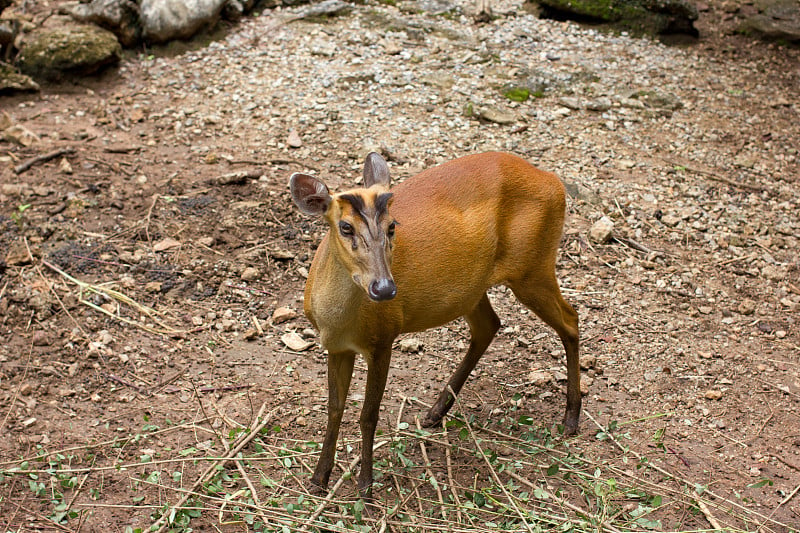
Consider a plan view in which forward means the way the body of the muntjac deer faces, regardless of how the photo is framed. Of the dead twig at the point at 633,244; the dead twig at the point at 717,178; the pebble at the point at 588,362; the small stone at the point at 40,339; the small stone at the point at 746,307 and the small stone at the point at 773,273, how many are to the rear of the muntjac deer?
5

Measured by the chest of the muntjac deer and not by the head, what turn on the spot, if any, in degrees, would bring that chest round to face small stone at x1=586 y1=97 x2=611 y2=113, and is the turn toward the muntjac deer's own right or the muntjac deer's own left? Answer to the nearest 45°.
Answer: approximately 135° to the muntjac deer's own right

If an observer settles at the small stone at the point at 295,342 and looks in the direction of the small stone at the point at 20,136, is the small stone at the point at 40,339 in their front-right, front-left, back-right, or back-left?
front-left

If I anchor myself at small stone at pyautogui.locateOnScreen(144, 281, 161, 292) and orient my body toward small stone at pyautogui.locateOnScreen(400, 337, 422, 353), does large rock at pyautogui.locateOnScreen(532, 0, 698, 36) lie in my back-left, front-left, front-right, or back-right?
front-left

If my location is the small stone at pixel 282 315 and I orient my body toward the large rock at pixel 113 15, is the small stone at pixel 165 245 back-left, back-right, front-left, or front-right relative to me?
front-left

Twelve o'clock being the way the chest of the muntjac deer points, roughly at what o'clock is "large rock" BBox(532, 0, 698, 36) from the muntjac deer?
The large rock is roughly at 5 o'clock from the muntjac deer.

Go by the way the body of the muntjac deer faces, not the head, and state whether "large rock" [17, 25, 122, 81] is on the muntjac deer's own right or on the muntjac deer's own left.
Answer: on the muntjac deer's own right

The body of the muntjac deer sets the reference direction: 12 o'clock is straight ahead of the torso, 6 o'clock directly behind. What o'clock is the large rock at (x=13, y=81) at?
The large rock is roughly at 3 o'clock from the muntjac deer.

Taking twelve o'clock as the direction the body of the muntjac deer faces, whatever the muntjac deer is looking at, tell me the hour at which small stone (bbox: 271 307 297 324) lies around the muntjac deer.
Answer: The small stone is roughly at 3 o'clock from the muntjac deer.

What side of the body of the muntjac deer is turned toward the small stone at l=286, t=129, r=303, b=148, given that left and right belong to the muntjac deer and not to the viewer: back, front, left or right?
right

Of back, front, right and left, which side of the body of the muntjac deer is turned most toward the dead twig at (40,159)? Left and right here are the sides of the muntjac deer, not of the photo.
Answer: right

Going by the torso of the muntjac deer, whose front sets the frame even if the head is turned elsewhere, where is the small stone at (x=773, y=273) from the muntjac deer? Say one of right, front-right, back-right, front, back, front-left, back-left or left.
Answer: back

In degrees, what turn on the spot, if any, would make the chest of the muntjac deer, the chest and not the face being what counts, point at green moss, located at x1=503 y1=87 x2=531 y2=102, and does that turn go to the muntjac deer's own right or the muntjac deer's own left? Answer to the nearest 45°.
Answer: approximately 135° to the muntjac deer's own right

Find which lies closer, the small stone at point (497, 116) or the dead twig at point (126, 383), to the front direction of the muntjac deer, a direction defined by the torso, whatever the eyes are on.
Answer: the dead twig

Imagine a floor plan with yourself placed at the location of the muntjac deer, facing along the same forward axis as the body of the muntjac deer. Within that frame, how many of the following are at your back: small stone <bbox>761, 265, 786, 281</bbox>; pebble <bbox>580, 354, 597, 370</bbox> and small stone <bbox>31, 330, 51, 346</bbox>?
2

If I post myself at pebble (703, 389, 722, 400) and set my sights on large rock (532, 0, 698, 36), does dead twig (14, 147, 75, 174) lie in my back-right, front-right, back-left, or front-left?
front-left

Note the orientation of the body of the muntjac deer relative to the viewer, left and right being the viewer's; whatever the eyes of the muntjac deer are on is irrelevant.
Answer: facing the viewer and to the left of the viewer

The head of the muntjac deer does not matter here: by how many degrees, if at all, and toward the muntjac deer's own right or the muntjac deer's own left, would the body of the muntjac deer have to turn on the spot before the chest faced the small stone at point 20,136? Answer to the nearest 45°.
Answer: approximately 90° to the muntjac deer's own right
